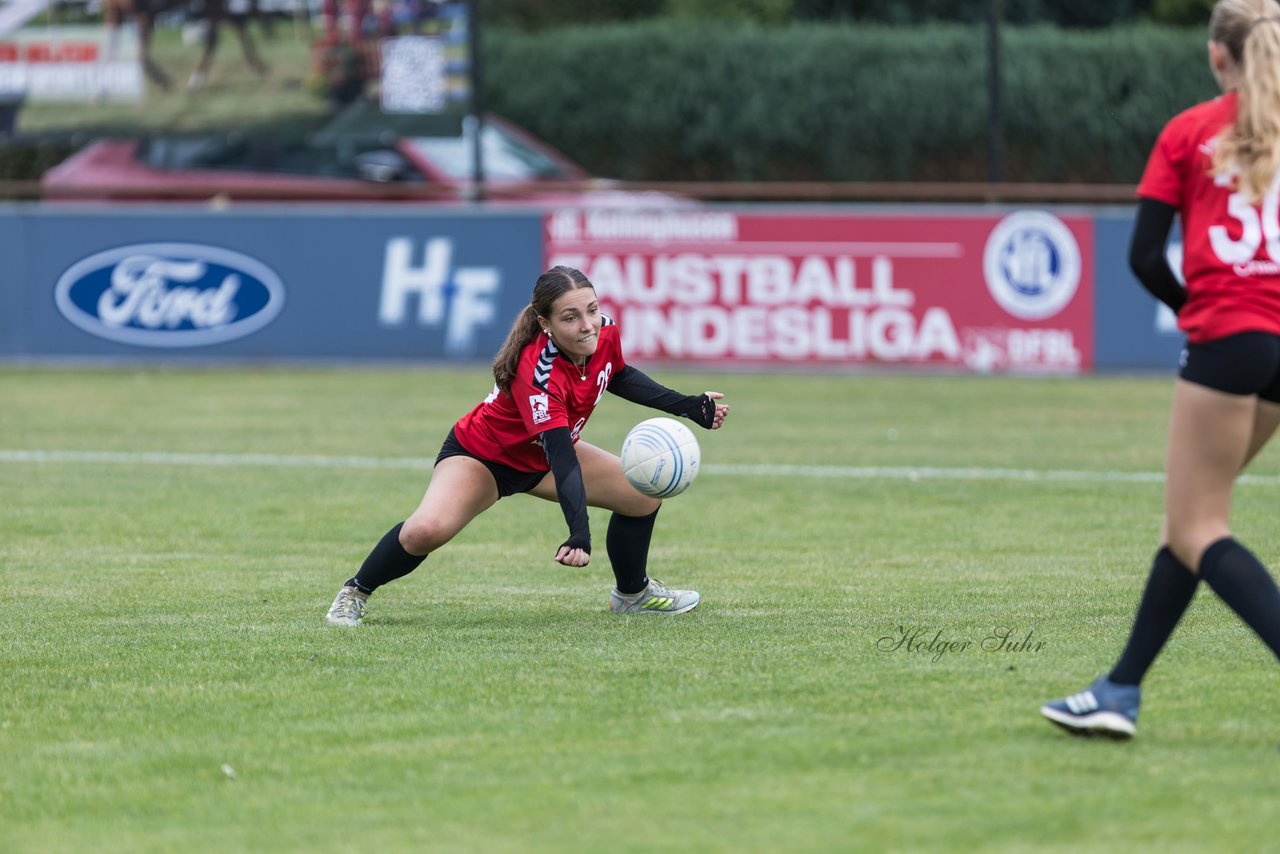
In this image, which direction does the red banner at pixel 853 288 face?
toward the camera

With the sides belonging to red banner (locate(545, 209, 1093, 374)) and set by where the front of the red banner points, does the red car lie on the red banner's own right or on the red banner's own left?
on the red banner's own right

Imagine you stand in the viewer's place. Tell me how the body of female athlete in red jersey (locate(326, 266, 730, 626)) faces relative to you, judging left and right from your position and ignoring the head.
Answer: facing the viewer and to the right of the viewer

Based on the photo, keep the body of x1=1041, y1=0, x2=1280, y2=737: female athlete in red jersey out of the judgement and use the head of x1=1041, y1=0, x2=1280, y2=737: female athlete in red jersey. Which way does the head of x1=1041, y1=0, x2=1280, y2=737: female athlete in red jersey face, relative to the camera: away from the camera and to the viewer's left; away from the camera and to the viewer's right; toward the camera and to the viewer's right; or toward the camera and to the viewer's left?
away from the camera and to the viewer's left

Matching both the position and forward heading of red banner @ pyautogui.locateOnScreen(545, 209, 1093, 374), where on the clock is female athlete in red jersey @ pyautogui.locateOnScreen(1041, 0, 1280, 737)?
The female athlete in red jersey is roughly at 12 o'clock from the red banner.

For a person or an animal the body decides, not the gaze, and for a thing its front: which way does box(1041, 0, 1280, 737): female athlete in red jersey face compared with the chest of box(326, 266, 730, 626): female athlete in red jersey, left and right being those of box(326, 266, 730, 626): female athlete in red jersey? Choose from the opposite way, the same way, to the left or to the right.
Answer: the opposite way

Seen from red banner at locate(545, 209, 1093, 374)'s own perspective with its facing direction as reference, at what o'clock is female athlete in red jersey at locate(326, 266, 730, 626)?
The female athlete in red jersey is roughly at 12 o'clock from the red banner.

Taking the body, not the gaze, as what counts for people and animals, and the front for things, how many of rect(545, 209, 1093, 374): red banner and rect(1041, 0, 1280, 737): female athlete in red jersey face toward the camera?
1

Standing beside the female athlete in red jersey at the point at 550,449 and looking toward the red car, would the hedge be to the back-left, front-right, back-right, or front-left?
front-right

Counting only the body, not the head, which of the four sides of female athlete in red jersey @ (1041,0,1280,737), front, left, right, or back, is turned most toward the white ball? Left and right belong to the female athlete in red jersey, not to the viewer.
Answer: front

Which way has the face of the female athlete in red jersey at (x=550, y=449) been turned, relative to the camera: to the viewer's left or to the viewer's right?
to the viewer's right

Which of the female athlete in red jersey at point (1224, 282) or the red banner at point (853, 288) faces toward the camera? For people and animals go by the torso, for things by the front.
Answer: the red banner

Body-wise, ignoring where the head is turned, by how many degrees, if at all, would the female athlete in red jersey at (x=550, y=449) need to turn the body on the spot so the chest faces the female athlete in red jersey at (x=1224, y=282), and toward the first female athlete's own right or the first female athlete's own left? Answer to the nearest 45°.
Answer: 0° — they already face them

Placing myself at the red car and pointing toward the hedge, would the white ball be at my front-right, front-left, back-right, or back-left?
back-right

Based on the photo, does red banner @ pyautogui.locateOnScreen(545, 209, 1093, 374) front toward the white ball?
yes

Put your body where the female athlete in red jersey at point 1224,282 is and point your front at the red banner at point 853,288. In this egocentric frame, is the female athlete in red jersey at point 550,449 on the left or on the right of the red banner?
left

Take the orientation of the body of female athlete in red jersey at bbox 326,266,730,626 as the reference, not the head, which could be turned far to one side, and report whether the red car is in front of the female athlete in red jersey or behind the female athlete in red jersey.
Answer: behind

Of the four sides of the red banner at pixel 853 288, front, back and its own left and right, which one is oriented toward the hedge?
back
